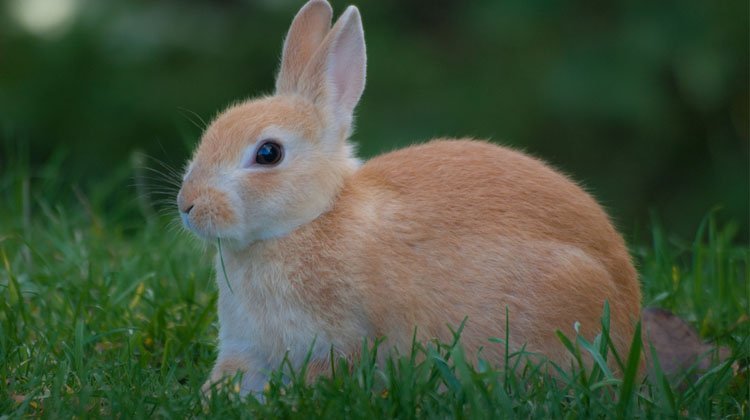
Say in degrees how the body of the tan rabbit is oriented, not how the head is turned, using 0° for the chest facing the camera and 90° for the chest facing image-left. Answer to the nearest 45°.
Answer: approximately 90°
